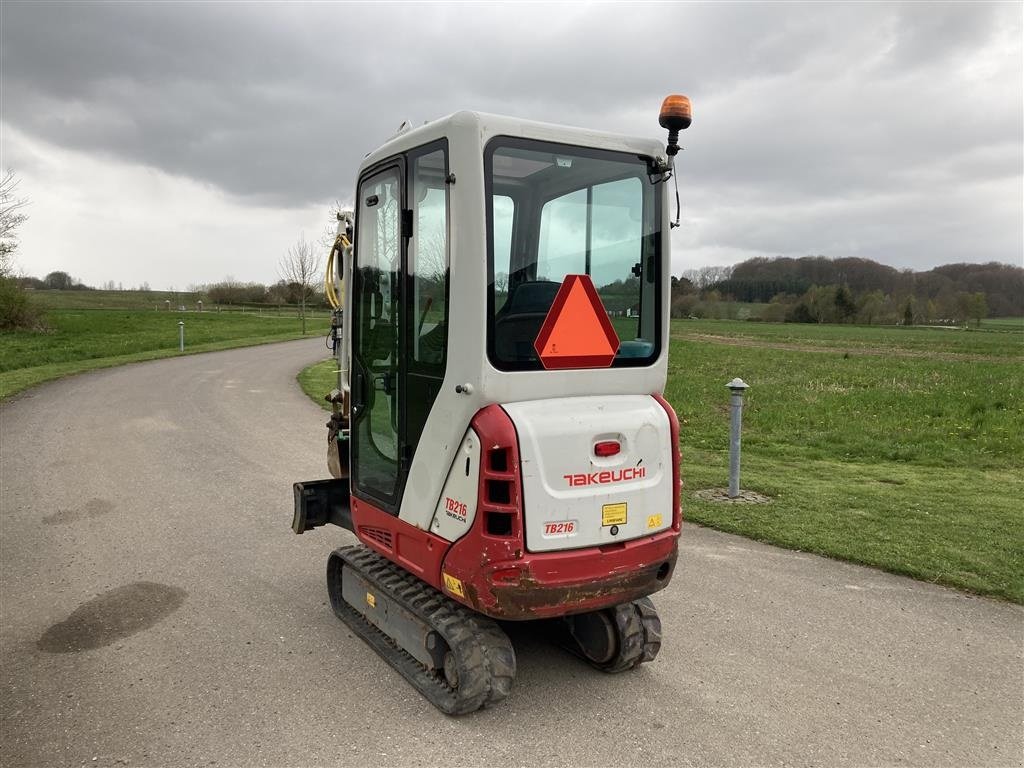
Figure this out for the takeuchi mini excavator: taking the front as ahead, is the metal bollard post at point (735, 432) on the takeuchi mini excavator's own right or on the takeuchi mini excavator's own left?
on the takeuchi mini excavator's own right

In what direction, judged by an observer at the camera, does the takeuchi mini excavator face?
facing away from the viewer and to the left of the viewer
